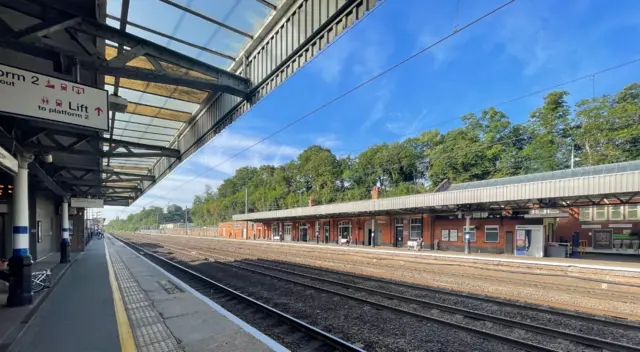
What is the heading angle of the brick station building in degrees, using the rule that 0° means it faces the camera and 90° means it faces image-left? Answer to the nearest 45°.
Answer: approximately 45°

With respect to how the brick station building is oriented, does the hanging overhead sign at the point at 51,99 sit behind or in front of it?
in front

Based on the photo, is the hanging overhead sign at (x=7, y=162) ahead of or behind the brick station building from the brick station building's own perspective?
ahead

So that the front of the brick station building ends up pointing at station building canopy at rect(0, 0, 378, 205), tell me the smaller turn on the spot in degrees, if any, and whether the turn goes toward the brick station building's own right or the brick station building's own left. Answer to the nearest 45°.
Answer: approximately 45° to the brick station building's own left
